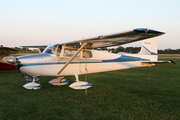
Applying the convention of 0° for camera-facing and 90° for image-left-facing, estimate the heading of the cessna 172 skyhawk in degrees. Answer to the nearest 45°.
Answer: approximately 45°
